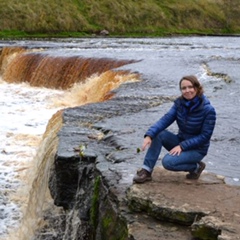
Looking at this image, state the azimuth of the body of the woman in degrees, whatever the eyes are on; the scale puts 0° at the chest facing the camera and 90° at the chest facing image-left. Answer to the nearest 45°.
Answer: approximately 45°
